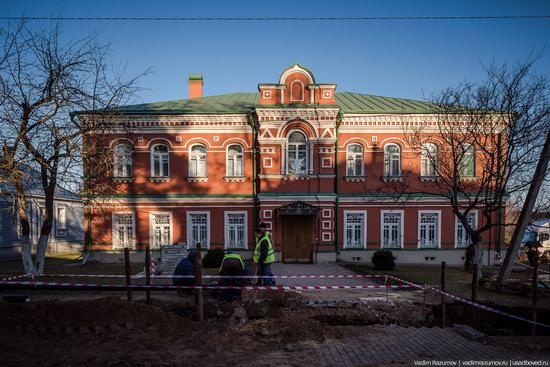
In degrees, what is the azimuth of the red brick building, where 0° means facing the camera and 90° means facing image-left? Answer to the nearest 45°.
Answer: approximately 0°

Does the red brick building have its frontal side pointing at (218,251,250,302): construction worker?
yes
